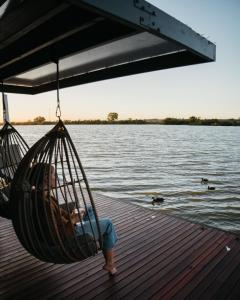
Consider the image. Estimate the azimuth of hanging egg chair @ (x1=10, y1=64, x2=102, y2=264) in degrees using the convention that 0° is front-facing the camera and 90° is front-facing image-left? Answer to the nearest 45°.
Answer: approximately 270°
